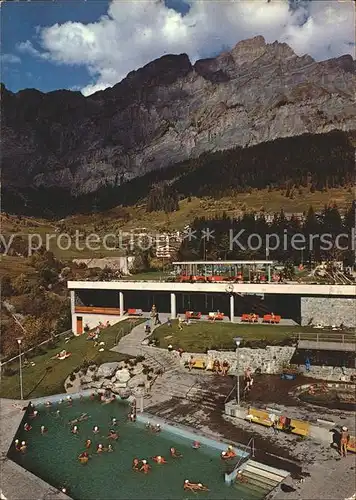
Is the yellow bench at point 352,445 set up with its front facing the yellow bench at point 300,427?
no

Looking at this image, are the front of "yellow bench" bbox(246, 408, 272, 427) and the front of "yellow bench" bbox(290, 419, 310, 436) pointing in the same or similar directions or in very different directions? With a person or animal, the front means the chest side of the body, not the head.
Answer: same or similar directions

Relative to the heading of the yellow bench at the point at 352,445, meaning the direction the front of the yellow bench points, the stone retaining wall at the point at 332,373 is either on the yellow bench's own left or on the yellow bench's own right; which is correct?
on the yellow bench's own right

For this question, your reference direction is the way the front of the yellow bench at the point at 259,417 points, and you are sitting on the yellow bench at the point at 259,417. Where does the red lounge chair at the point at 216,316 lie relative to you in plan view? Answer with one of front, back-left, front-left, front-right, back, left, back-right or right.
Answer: back-right

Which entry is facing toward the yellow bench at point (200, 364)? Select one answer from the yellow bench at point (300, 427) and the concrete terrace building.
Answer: the concrete terrace building

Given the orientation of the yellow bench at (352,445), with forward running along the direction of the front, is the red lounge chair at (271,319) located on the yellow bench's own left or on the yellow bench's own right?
on the yellow bench's own right

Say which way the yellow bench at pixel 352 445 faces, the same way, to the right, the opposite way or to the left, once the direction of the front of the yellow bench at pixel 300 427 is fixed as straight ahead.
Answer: the same way

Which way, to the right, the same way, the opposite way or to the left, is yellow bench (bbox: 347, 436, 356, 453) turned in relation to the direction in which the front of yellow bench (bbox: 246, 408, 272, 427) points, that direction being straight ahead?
the same way

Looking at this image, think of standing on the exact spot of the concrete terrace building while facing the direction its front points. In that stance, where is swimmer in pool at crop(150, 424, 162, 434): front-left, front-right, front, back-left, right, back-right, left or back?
front

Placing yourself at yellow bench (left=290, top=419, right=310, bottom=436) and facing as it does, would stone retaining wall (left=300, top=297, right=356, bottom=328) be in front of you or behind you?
behind

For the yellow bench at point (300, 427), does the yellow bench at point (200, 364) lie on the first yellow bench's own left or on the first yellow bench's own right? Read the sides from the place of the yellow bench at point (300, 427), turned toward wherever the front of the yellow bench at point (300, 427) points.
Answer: on the first yellow bench's own right

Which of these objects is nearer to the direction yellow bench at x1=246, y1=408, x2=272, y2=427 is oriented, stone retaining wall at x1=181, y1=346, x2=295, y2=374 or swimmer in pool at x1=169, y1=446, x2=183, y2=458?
the swimmer in pool

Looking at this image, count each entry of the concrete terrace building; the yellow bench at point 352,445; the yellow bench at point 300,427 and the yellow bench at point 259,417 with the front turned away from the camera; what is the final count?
0

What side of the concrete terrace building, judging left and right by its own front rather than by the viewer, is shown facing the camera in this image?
front

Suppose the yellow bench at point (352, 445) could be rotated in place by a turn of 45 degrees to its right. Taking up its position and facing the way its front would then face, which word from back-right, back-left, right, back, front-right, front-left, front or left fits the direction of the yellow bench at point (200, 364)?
front-right

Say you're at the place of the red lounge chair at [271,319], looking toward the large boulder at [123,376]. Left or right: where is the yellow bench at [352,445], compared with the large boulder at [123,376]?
left

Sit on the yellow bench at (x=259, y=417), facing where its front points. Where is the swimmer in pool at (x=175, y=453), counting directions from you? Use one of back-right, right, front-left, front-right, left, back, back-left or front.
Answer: front

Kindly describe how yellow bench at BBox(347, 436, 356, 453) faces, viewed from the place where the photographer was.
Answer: facing the viewer and to the left of the viewer

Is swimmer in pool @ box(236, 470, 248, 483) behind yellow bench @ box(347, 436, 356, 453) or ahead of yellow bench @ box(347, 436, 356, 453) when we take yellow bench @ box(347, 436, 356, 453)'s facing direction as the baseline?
ahead

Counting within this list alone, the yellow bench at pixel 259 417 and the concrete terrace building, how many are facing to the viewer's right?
0

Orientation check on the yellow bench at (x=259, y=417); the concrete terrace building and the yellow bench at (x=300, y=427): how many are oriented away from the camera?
0
